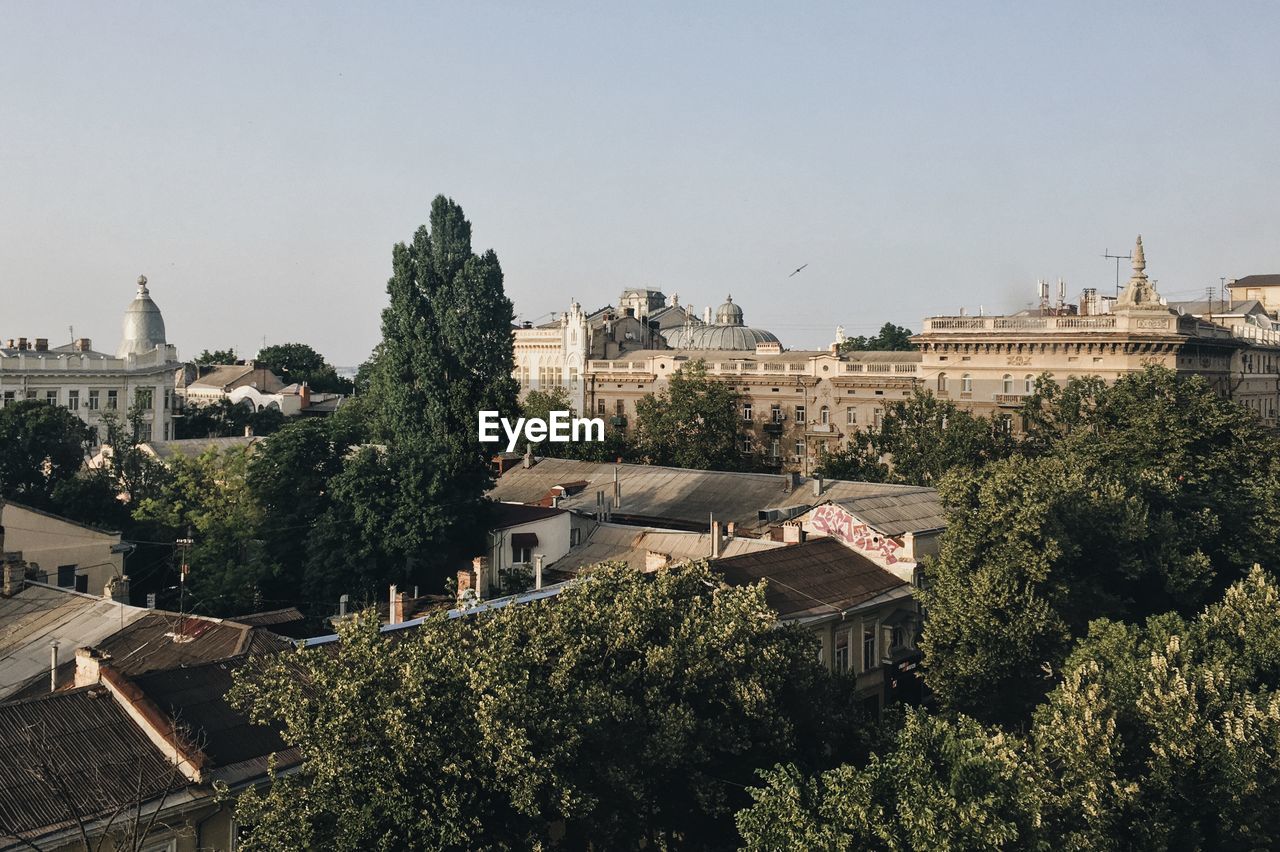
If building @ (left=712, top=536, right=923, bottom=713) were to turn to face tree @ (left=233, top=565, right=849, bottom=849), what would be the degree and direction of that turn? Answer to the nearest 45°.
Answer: approximately 45° to its right

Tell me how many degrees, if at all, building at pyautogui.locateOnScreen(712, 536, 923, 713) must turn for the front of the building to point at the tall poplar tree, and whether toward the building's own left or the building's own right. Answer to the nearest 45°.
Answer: approximately 180°

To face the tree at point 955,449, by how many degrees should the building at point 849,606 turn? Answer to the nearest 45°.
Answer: approximately 135° to its left

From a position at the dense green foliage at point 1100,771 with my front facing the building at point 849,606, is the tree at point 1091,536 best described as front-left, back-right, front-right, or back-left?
front-right

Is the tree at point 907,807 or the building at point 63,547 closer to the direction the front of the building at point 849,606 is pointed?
the tree

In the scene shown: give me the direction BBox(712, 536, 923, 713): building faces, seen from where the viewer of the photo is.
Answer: facing the viewer and to the right of the viewer

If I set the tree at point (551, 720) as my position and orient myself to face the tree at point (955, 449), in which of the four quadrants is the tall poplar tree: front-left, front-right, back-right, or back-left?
front-left

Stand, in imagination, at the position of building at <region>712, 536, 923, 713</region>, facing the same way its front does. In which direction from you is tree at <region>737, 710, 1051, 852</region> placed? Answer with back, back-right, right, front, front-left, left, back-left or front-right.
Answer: front-right

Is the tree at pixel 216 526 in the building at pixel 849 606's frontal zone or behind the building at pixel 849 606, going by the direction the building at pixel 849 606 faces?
behind

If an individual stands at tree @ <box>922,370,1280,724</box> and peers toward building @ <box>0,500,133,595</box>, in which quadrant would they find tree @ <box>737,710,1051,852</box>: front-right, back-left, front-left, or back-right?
front-left

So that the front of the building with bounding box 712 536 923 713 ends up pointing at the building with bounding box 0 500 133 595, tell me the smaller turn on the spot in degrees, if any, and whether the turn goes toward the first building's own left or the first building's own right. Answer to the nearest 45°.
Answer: approximately 135° to the first building's own right
